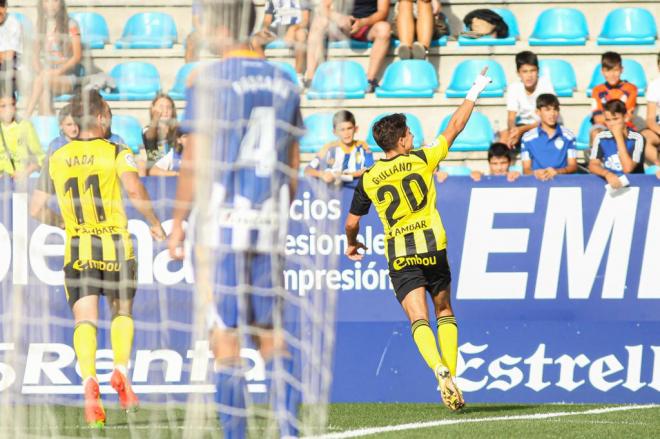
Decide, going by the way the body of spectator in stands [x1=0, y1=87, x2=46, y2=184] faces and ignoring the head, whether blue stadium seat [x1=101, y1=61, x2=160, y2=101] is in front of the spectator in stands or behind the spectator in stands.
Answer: behind

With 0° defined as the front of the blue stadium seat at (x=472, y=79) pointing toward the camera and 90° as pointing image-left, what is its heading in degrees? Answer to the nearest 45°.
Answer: approximately 0°

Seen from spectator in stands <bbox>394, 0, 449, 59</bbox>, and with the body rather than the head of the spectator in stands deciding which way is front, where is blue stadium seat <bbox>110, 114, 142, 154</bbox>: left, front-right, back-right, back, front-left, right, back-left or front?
front-right

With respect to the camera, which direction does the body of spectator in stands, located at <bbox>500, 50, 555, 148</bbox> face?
toward the camera

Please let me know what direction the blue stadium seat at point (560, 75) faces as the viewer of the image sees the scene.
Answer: facing the viewer

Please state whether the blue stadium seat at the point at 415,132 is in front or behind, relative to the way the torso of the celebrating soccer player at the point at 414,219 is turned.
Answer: in front

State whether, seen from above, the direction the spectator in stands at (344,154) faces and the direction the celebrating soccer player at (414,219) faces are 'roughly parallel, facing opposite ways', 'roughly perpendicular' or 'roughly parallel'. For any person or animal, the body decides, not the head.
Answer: roughly parallel, facing opposite ways

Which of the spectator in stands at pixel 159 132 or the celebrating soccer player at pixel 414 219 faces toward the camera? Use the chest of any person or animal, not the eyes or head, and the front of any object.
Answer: the spectator in stands

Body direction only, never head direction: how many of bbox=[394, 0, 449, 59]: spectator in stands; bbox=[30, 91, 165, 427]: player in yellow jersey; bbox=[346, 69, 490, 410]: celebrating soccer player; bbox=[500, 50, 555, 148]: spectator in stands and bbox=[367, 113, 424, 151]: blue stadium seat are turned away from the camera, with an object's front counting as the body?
2

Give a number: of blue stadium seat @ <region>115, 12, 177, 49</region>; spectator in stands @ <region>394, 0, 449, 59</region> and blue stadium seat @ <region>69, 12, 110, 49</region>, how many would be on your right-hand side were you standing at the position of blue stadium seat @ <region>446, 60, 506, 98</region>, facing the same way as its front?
3

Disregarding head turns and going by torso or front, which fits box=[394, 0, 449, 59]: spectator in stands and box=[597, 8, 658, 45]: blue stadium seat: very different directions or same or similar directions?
same or similar directions

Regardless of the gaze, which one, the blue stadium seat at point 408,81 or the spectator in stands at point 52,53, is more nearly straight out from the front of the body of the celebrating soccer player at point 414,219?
the blue stadium seat

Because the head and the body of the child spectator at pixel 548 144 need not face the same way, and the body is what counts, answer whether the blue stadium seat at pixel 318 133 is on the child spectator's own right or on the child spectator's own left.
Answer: on the child spectator's own right

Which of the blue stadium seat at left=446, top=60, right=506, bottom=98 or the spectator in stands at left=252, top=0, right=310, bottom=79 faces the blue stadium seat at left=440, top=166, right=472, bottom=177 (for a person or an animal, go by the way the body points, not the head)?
the blue stadium seat at left=446, top=60, right=506, bottom=98

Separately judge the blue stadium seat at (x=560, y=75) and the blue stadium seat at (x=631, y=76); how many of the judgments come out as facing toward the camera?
2

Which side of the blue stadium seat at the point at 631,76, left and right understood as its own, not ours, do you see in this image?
front

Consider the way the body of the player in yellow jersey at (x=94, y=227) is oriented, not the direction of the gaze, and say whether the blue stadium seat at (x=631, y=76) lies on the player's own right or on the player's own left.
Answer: on the player's own right

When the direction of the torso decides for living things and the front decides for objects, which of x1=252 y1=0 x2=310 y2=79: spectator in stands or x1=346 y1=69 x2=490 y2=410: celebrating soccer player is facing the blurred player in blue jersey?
the spectator in stands

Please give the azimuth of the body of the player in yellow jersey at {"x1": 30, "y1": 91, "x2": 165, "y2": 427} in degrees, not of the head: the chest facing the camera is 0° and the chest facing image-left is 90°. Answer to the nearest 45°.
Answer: approximately 180°

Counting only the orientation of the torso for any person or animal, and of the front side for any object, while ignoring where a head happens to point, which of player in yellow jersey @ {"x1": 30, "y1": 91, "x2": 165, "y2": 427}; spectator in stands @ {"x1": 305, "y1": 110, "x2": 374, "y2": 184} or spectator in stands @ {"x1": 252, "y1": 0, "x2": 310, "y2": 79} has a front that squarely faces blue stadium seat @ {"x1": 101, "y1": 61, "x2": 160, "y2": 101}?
the player in yellow jersey
